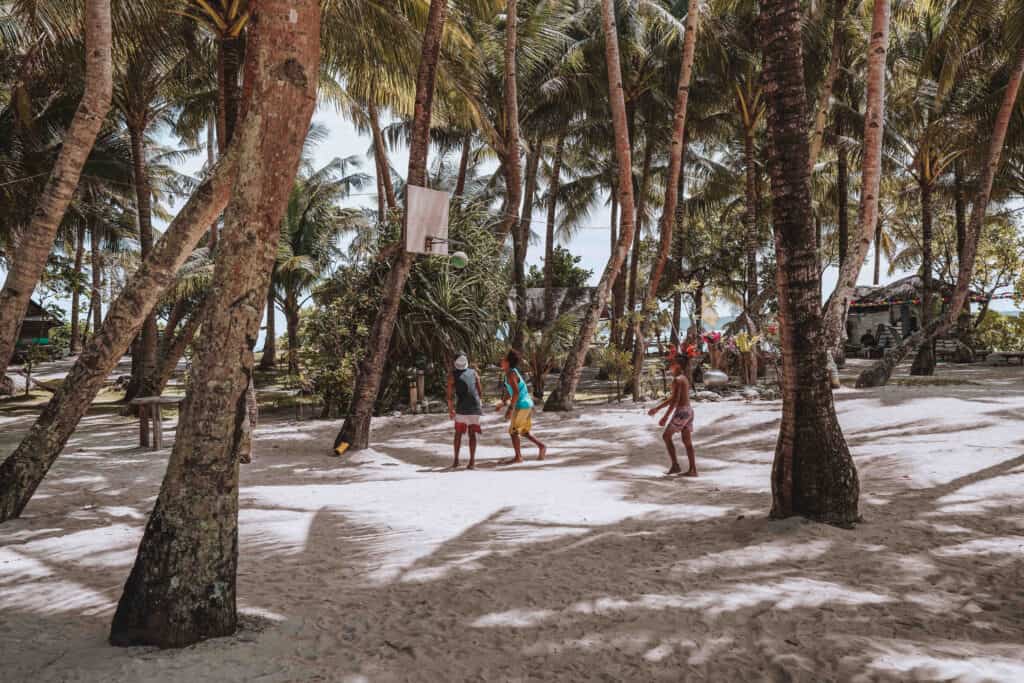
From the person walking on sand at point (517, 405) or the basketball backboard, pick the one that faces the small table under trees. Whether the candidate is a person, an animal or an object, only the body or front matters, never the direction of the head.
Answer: the person walking on sand

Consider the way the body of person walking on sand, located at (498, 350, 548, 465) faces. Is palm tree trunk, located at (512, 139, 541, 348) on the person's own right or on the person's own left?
on the person's own right

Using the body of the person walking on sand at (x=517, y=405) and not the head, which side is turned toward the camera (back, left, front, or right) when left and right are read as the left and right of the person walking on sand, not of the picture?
left

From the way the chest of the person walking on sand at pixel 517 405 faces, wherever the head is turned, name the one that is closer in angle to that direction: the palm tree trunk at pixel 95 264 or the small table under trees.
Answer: the small table under trees

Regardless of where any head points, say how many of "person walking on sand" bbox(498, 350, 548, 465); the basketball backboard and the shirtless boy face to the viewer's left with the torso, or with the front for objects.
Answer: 2

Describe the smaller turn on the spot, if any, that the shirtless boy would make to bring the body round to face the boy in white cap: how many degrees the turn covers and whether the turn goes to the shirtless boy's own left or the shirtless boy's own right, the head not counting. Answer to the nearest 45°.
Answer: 0° — they already face them

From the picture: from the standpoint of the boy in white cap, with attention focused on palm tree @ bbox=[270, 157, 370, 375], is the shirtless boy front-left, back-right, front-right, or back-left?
back-right

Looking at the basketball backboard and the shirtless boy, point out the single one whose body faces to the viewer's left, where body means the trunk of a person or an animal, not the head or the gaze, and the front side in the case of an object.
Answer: the shirtless boy

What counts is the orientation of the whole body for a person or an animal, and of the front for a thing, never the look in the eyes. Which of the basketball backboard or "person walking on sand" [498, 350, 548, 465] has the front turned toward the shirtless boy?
the basketball backboard

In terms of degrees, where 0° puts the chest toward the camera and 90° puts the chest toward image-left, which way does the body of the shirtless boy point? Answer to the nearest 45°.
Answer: approximately 90°

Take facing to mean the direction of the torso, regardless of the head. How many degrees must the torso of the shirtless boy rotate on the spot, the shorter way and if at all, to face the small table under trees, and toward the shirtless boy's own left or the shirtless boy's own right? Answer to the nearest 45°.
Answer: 0° — they already face it
